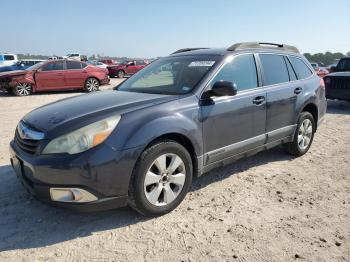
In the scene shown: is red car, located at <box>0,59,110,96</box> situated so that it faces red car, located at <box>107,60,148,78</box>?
no

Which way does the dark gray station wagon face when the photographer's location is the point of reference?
facing the viewer and to the left of the viewer

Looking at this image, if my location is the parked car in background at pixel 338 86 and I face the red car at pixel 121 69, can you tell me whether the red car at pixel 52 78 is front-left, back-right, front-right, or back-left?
front-left

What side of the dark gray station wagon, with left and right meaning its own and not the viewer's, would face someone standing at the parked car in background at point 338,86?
back

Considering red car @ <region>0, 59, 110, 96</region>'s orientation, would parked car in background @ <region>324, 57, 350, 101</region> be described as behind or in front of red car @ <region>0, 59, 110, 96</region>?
behind

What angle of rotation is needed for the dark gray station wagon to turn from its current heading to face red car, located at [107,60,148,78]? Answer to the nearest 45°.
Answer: approximately 135° to its right

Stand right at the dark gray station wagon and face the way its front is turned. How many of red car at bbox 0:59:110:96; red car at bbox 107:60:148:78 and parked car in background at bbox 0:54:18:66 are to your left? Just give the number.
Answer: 0

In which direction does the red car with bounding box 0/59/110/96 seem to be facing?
to the viewer's left

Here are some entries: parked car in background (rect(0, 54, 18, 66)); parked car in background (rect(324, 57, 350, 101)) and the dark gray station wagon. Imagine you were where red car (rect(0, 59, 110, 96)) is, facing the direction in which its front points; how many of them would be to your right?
1

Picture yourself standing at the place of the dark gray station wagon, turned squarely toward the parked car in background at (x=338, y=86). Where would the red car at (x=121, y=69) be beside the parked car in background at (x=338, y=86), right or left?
left

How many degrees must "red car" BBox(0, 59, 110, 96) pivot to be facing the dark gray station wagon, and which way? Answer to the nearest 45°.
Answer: approximately 90° to its left

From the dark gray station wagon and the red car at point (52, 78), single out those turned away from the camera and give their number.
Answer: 0

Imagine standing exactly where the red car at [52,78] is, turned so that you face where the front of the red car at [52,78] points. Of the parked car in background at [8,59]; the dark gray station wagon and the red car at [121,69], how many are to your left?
1

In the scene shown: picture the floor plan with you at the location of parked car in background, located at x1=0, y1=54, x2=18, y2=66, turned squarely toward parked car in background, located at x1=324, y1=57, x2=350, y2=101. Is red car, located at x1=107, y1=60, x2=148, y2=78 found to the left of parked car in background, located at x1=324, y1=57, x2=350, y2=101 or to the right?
left
